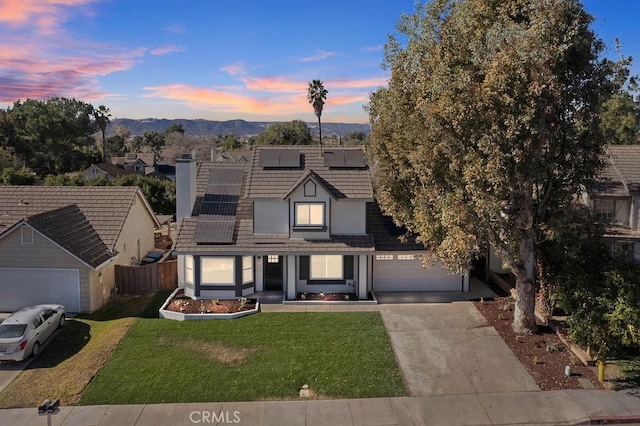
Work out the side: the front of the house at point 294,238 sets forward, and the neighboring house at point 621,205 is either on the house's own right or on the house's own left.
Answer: on the house's own left

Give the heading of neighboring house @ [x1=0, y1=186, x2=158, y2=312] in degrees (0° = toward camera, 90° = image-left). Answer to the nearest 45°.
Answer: approximately 0°

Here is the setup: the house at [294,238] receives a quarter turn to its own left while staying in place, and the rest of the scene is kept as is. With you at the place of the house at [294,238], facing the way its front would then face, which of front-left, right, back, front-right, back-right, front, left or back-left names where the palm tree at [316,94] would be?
left

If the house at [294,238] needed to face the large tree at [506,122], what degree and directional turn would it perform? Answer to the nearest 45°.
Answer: approximately 45° to its left

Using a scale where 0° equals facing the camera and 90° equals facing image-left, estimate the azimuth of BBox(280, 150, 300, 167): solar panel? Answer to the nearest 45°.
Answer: approximately 0°
